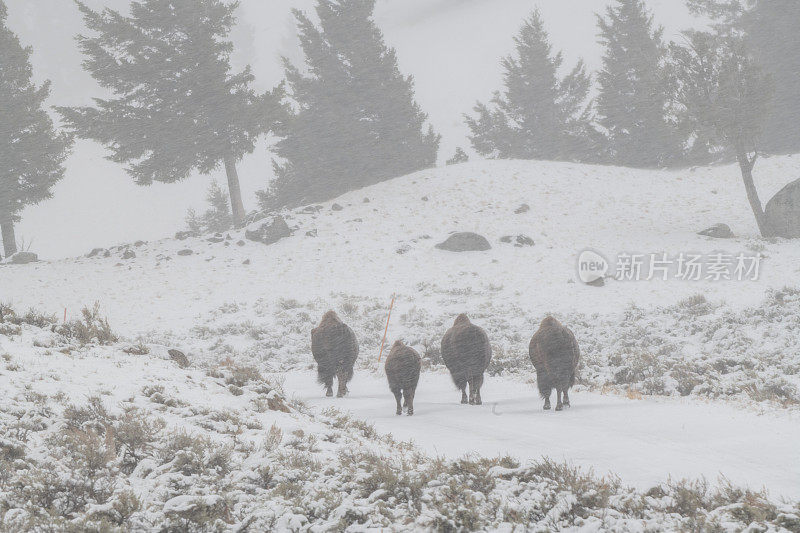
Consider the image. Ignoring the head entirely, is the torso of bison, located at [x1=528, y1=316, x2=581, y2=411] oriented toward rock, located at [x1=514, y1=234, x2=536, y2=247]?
yes

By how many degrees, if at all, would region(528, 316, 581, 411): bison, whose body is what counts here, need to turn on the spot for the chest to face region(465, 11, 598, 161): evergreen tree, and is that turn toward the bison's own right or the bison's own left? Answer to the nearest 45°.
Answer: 0° — it already faces it

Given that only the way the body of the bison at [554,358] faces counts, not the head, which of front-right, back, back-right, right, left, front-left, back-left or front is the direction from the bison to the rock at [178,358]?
left

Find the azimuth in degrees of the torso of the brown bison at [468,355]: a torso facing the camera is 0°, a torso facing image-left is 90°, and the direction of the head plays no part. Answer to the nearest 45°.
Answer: approximately 180°

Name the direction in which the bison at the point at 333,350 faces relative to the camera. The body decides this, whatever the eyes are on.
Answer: away from the camera

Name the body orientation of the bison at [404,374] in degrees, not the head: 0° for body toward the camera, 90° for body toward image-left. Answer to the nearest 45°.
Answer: approximately 180°

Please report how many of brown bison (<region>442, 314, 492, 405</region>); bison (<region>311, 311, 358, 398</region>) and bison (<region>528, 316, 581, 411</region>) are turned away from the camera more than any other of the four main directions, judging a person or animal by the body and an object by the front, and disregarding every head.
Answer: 3

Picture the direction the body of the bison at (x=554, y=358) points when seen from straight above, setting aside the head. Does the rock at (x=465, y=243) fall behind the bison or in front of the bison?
in front

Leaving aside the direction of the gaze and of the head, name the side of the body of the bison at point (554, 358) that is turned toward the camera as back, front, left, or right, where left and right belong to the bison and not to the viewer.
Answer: back

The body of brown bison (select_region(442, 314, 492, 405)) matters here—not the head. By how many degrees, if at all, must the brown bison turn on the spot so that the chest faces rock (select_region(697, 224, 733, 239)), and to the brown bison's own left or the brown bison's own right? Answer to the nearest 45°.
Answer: approximately 45° to the brown bison's own right
